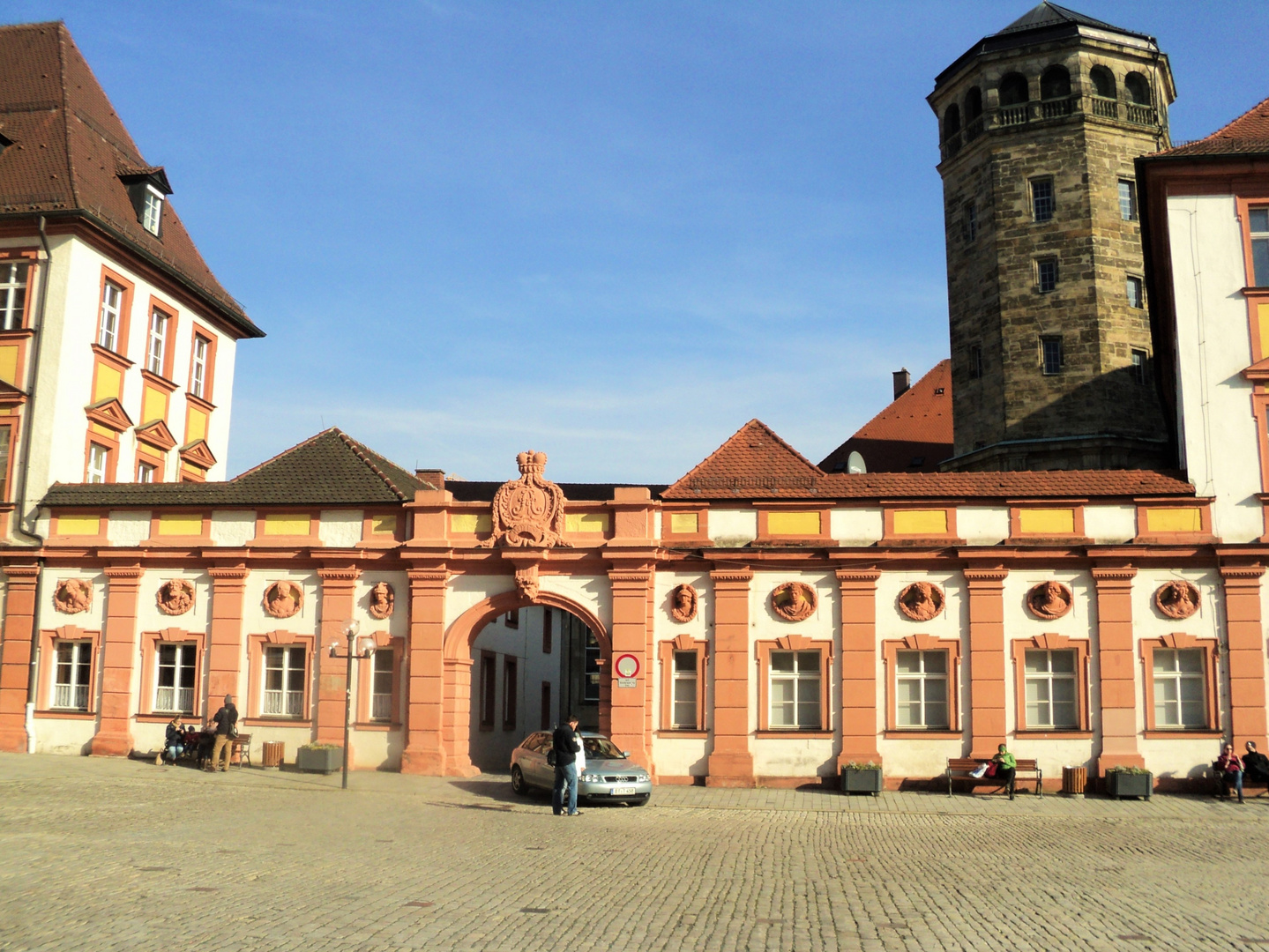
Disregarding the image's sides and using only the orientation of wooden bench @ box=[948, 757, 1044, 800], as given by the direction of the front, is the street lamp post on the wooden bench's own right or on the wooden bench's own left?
on the wooden bench's own right

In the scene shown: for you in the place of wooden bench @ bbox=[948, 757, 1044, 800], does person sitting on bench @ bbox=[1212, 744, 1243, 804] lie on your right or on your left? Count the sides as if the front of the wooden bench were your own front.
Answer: on your left

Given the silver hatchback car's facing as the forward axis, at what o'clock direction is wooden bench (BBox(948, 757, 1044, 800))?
The wooden bench is roughly at 10 o'clock from the silver hatchback car.

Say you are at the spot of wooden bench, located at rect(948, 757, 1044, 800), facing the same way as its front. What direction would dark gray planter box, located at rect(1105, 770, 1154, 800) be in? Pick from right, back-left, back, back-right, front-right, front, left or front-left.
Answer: left

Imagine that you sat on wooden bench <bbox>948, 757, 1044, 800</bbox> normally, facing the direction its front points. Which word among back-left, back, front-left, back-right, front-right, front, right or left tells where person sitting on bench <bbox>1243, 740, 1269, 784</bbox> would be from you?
left

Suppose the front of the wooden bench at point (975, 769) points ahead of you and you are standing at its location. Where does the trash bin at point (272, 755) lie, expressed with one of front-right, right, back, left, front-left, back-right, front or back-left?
right

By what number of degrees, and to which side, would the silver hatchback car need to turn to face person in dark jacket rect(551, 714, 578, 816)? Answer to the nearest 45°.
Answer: approximately 45° to its right

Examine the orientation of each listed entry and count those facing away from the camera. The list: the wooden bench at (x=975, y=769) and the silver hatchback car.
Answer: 0

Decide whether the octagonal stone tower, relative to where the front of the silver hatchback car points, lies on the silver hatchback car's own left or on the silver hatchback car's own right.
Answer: on the silver hatchback car's own left

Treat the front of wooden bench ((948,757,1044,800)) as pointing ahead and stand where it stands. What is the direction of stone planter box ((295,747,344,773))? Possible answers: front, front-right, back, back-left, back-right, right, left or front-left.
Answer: right

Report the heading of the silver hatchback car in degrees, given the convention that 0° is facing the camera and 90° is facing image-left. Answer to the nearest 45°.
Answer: approximately 315°

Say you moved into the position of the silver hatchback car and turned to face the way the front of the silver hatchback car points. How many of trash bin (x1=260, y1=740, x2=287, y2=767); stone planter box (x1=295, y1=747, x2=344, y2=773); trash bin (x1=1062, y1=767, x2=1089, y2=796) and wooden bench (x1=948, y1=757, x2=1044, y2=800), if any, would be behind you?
2

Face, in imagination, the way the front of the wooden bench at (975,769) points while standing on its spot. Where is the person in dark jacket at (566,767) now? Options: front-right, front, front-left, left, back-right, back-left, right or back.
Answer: front-right

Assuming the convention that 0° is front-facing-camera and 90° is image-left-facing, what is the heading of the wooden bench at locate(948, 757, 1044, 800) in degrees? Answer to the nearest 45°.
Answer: approximately 0°
